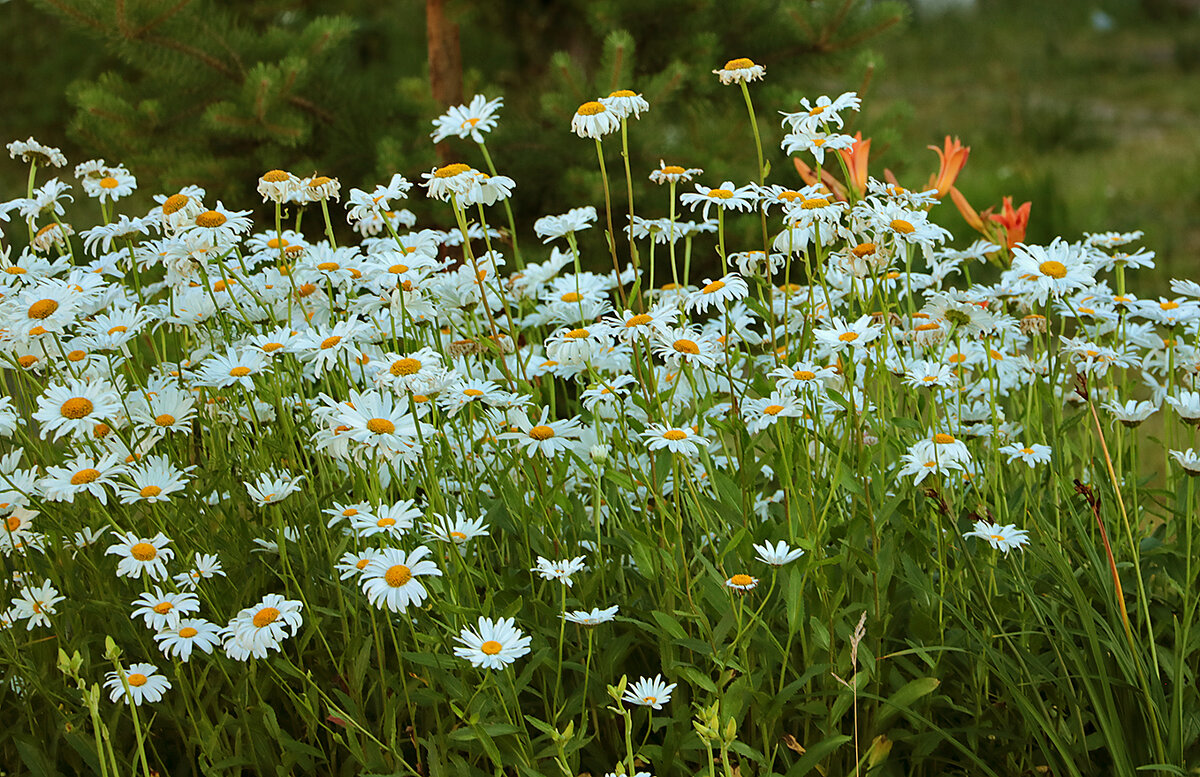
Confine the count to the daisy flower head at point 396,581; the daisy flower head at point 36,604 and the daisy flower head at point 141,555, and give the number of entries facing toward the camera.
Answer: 3

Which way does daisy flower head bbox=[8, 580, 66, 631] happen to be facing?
toward the camera

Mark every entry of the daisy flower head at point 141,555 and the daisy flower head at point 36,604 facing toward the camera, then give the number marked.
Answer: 2

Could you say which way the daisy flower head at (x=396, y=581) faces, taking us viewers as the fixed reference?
facing the viewer

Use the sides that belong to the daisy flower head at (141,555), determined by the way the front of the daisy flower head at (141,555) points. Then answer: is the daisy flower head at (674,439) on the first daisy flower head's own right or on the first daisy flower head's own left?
on the first daisy flower head's own left

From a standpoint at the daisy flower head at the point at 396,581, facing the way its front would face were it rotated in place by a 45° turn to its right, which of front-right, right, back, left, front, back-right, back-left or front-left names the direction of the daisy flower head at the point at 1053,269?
back-left

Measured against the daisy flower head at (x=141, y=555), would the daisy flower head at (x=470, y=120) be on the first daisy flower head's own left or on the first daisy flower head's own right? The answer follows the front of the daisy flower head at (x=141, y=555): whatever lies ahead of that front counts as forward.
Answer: on the first daisy flower head's own left

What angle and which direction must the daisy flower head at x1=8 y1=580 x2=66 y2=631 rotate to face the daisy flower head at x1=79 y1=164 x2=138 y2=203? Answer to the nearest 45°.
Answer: approximately 135° to its left

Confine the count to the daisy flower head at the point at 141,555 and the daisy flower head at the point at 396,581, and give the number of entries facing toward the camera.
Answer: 2

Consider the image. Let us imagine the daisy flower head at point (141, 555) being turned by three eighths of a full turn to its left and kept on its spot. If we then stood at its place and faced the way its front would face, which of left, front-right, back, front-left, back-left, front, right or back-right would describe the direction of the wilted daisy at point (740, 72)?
front-right

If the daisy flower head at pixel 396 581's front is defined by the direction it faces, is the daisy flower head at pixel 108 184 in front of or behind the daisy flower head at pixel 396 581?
behind

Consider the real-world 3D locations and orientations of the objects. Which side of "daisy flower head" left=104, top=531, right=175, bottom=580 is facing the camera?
front

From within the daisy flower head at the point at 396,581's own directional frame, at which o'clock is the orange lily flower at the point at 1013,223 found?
The orange lily flower is roughly at 8 o'clock from the daisy flower head.

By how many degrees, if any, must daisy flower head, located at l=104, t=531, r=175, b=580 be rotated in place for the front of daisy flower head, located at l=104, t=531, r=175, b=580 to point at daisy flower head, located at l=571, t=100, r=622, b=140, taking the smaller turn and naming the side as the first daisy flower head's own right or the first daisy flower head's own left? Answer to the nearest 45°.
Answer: approximately 90° to the first daisy flower head's own left
